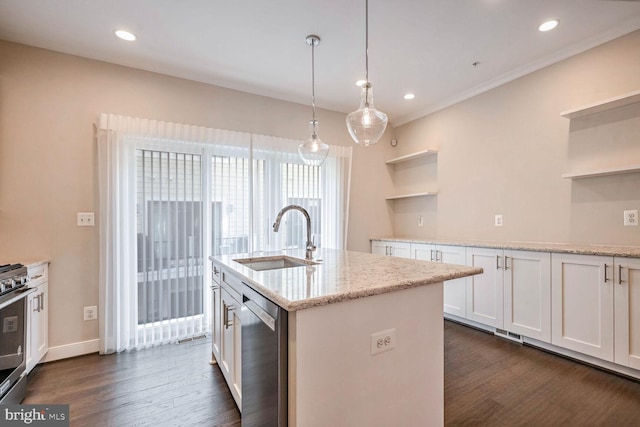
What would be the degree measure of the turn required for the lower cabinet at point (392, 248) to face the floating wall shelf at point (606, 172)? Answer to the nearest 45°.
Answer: approximately 90° to its left

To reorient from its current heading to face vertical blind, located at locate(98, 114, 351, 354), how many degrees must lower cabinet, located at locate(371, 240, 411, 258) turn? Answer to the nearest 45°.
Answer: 0° — it already faces it

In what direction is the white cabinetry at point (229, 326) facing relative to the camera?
to the viewer's left

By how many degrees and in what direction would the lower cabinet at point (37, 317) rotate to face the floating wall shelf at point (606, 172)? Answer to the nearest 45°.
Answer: approximately 45° to its right

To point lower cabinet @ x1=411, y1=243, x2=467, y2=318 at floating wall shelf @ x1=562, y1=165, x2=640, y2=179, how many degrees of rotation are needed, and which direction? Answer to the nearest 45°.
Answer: approximately 90° to its left

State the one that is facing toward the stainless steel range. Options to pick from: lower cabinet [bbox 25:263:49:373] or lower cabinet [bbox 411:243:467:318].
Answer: lower cabinet [bbox 411:243:467:318]

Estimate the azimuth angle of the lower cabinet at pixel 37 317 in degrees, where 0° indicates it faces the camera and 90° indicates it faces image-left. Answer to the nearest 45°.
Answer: approximately 270°

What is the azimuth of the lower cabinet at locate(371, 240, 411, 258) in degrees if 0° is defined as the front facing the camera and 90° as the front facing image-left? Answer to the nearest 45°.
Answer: approximately 45°

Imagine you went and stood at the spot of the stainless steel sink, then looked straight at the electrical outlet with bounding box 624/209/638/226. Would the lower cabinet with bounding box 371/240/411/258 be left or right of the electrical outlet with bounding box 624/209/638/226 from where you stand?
left
